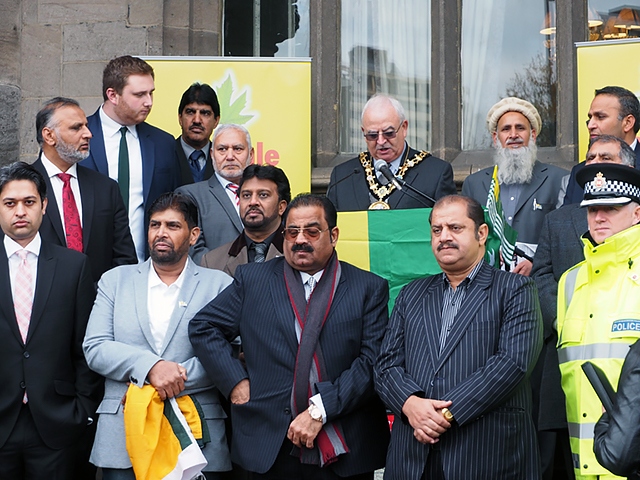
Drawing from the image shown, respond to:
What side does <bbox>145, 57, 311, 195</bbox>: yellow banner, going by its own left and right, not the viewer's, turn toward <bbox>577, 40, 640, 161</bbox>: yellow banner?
left

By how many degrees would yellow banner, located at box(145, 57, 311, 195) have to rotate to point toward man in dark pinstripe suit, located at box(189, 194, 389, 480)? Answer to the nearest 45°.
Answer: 0° — it already faces them

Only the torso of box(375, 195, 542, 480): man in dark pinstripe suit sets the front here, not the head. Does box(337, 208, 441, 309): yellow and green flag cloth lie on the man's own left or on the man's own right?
on the man's own right

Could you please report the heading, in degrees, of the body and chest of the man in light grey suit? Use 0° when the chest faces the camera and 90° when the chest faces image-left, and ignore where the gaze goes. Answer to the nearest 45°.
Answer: approximately 0°

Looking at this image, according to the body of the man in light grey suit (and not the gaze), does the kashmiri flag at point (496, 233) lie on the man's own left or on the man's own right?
on the man's own left

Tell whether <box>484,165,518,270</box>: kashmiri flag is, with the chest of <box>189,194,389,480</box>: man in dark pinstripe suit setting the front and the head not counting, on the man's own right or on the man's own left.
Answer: on the man's own left

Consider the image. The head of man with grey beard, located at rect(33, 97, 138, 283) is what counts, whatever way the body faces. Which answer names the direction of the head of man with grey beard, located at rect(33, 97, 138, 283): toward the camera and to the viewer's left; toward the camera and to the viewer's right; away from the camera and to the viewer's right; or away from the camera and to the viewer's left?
toward the camera and to the viewer's right

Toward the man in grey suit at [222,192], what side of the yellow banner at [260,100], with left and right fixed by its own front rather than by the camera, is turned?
front
